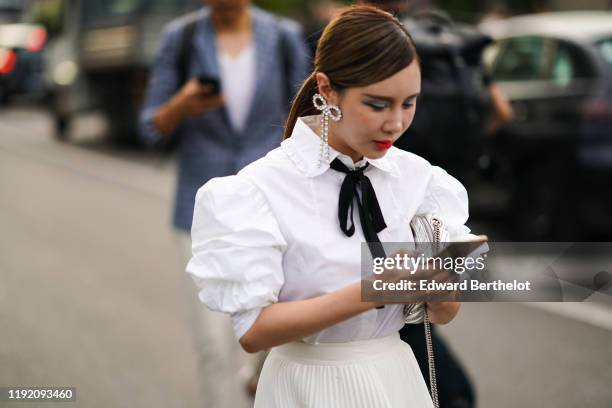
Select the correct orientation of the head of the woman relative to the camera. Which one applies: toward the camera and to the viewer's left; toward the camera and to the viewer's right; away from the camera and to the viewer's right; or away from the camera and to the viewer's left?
toward the camera and to the viewer's right

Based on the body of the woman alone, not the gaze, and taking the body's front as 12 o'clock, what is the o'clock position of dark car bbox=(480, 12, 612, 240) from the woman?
The dark car is roughly at 8 o'clock from the woman.

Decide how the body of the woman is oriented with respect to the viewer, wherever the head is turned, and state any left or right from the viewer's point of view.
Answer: facing the viewer and to the right of the viewer

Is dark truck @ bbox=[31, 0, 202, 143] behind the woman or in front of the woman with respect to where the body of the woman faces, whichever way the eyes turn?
behind
